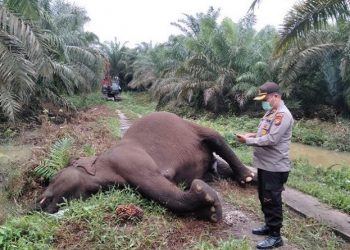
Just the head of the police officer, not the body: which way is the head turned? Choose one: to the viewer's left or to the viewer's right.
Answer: to the viewer's left

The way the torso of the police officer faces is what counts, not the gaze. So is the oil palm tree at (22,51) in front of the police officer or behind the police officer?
in front

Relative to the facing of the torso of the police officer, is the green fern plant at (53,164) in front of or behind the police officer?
in front

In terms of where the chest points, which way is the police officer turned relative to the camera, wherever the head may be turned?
to the viewer's left

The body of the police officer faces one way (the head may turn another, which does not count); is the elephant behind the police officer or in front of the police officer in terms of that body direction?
in front
